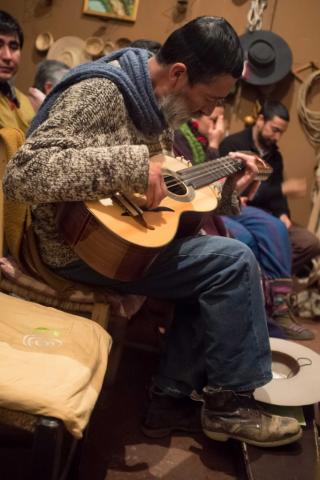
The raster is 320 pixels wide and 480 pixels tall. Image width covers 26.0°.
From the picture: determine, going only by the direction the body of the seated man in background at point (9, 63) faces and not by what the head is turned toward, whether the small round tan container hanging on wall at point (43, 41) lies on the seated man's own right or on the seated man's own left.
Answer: on the seated man's own left

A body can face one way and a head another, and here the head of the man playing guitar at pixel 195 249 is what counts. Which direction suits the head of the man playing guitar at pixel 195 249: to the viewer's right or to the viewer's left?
to the viewer's right

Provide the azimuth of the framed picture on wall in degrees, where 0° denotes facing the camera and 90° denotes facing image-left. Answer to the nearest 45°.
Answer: approximately 0°

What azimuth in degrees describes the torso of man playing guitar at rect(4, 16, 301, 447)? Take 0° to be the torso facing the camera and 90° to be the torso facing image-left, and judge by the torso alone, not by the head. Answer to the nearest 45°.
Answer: approximately 270°

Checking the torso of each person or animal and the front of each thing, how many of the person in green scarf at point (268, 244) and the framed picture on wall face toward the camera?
1
